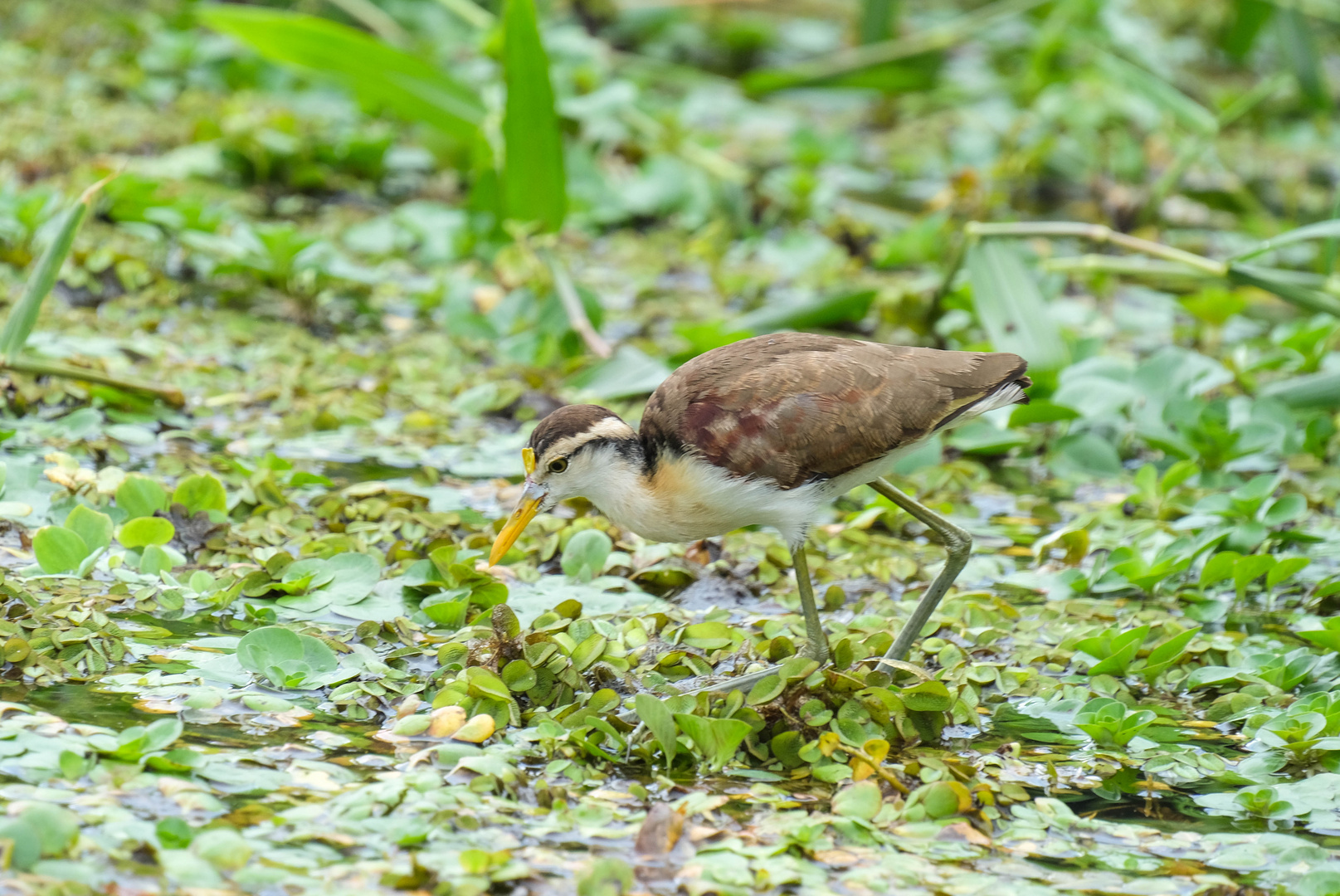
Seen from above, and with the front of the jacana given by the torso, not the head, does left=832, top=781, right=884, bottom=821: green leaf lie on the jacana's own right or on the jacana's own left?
on the jacana's own left

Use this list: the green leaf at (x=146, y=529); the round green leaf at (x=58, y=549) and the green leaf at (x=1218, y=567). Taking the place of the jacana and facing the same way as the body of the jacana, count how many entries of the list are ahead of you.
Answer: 2

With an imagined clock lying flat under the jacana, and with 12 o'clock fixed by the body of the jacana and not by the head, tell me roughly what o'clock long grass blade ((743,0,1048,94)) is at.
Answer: The long grass blade is roughly at 3 o'clock from the jacana.

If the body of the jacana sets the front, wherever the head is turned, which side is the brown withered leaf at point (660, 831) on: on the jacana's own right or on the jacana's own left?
on the jacana's own left

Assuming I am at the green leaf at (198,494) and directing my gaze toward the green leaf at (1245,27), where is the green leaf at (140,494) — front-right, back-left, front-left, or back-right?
back-left

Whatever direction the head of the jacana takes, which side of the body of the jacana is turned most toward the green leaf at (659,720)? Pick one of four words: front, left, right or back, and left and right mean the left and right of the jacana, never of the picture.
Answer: left

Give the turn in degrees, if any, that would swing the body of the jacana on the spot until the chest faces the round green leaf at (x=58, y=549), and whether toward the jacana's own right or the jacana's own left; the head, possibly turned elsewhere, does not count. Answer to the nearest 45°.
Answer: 0° — it already faces it

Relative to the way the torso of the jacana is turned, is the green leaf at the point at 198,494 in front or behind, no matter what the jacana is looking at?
in front

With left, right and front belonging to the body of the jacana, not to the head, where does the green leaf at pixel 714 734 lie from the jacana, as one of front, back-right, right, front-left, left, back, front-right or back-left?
left

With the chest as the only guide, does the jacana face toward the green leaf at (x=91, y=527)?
yes

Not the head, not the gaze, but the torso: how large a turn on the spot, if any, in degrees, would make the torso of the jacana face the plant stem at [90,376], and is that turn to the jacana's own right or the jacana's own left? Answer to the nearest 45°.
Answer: approximately 45° to the jacana's own right

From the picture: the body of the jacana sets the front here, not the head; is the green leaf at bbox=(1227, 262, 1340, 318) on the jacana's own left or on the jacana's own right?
on the jacana's own right

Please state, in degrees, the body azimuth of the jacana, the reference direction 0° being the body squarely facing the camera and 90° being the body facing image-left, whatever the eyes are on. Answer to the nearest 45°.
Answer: approximately 90°

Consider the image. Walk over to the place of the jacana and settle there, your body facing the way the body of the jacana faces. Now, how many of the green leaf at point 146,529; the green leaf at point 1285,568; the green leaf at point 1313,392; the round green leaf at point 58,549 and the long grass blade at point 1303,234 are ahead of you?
2
